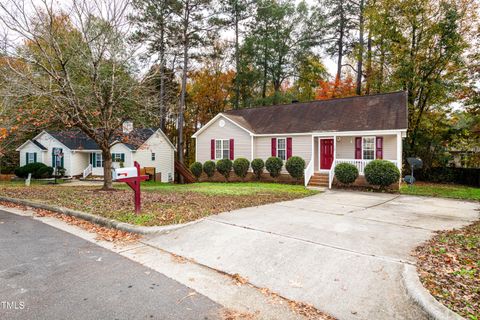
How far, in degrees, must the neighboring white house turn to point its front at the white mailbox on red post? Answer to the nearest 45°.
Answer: approximately 45° to its left

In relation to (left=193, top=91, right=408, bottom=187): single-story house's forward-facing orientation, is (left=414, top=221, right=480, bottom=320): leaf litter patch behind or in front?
in front

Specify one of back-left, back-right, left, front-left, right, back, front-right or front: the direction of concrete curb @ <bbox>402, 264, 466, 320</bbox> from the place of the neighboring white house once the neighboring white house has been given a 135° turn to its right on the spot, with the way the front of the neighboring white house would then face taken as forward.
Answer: back

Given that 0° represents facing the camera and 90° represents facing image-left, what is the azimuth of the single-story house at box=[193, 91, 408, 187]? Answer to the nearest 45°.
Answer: approximately 0°

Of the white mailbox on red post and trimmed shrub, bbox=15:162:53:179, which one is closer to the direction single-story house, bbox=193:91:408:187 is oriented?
the white mailbox on red post

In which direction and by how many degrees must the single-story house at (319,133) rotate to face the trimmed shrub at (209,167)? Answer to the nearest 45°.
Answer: approximately 90° to its right

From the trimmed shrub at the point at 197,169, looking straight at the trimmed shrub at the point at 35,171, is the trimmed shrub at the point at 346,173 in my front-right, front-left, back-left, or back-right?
back-left

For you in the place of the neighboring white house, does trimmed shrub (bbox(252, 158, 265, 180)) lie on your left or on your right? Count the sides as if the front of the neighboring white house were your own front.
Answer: on your left

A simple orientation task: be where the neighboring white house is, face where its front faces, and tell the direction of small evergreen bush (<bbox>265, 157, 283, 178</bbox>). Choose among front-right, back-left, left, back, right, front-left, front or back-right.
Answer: left

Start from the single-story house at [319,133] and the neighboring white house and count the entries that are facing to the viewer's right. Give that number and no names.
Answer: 0

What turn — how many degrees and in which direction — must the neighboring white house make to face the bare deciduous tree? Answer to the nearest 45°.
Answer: approximately 45° to its left

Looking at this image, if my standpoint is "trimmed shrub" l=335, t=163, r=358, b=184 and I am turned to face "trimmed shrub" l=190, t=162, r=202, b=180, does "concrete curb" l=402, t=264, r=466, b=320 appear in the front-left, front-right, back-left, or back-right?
back-left

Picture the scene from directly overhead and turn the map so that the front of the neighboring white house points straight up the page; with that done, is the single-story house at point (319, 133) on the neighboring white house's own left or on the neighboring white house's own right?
on the neighboring white house's own left

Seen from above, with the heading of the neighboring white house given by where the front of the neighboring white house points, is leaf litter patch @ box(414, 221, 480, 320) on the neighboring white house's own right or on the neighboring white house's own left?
on the neighboring white house's own left
